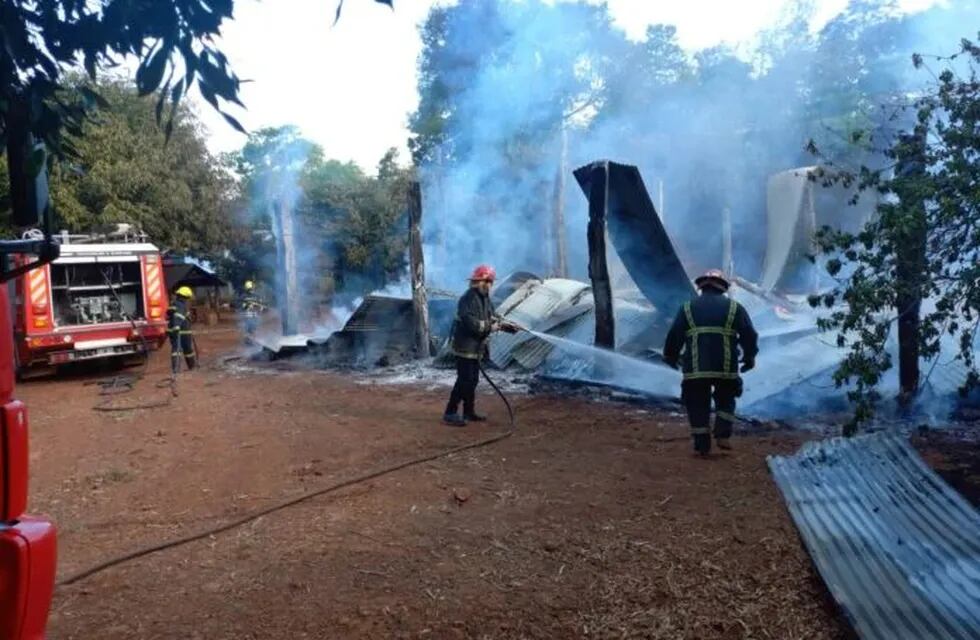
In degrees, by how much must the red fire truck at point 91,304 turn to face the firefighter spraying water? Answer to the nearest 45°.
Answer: approximately 135° to its right

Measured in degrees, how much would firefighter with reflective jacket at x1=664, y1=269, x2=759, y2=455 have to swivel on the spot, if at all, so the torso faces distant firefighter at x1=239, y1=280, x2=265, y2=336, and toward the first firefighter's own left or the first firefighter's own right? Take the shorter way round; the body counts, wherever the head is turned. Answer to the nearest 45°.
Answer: approximately 45° to the first firefighter's own left

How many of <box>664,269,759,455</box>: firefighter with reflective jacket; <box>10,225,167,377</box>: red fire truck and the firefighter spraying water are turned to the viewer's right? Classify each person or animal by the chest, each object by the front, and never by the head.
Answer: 1

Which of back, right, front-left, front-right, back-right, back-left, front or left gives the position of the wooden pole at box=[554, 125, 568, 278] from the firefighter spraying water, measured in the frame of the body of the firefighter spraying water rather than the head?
left

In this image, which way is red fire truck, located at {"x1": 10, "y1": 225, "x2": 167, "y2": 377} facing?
away from the camera

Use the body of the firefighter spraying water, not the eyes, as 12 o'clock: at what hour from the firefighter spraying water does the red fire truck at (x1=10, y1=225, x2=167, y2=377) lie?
The red fire truck is roughly at 7 o'clock from the firefighter spraying water.

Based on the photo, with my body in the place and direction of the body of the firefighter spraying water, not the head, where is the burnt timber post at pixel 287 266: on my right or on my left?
on my left

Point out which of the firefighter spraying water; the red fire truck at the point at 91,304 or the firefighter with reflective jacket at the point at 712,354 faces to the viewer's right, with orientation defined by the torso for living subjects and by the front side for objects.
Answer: the firefighter spraying water

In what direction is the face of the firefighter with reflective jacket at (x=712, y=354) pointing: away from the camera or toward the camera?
away from the camera

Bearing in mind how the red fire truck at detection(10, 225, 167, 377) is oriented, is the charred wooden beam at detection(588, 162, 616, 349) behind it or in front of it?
behind

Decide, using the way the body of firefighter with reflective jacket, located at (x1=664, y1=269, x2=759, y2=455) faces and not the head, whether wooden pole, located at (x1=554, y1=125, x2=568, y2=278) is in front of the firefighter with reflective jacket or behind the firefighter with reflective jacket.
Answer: in front

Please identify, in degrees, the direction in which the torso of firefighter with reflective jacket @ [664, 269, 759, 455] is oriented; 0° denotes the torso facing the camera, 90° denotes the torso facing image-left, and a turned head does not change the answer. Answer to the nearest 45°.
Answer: approximately 180°

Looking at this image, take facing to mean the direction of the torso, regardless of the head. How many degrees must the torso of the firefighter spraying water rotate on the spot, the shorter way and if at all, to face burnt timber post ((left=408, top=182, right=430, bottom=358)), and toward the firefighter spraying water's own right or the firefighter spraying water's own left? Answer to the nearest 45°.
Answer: approximately 90° to the firefighter spraying water's own left

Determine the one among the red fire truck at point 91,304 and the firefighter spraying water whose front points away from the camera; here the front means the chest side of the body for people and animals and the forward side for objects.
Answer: the red fire truck

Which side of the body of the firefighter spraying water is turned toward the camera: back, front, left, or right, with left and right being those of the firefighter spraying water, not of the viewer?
right

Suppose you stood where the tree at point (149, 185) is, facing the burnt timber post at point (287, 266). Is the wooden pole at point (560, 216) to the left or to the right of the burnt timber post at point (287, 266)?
left

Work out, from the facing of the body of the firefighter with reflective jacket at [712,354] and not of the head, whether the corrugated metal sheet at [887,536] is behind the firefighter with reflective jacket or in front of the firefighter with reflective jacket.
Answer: behind

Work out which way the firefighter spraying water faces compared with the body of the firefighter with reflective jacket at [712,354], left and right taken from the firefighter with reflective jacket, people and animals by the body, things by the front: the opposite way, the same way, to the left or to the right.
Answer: to the right
